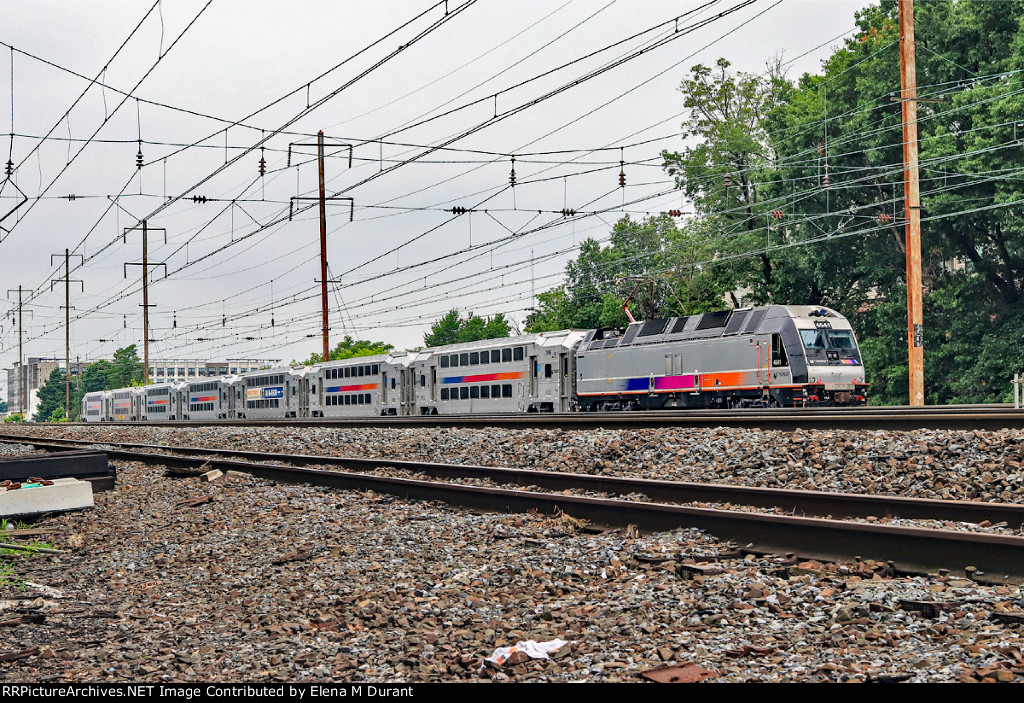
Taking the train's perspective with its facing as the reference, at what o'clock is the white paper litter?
The white paper litter is roughly at 2 o'clock from the train.

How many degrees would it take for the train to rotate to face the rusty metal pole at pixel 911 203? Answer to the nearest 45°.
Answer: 0° — it already faces it

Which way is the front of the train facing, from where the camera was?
facing the viewer and to the right of the viewer

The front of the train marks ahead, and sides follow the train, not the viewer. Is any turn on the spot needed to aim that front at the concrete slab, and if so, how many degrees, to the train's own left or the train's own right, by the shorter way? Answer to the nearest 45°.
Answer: approximately 90° to the train's own right

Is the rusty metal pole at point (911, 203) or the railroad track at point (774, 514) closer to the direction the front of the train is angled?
the rusty metal pole

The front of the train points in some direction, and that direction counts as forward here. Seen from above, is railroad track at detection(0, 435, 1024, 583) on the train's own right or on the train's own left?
on the train's own right

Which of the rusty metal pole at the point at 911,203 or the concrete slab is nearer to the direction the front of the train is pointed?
the rusty metal pole

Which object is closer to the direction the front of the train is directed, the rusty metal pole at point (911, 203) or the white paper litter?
the rusty metal pole

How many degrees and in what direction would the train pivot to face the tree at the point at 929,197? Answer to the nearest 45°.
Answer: approximately 90° to its left
